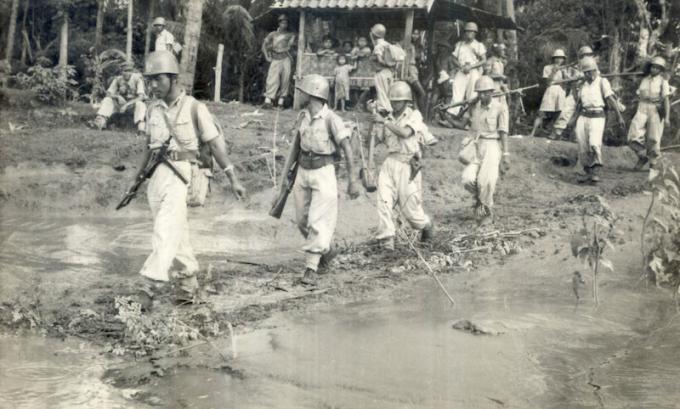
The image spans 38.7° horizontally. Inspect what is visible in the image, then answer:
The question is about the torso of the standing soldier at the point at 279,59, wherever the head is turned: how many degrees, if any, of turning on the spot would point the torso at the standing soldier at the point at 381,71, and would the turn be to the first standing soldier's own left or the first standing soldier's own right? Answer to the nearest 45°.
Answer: approximately 45° to the first standing soldier's own left

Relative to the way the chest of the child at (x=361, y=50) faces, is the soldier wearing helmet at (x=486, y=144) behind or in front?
in front

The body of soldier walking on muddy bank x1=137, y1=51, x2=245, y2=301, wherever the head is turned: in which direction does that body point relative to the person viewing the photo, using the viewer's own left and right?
facing the viewer and to the left of the viewer

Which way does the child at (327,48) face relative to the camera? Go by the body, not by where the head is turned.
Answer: toward the camera

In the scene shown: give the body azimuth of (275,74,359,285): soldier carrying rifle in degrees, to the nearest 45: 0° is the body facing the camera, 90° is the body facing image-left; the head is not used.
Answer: approximately 45°

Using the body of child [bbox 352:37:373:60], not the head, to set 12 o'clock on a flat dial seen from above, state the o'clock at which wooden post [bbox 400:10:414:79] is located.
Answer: The wooden post is roughly at 9 o'clock from the child.

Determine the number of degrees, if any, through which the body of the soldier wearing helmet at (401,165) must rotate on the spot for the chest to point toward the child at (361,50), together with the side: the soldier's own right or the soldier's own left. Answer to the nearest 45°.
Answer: approximately 135° to the soldier's own right

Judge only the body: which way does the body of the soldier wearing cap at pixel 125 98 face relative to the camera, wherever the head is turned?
toward the camera

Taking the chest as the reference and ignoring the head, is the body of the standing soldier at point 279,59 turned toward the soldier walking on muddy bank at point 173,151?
yes

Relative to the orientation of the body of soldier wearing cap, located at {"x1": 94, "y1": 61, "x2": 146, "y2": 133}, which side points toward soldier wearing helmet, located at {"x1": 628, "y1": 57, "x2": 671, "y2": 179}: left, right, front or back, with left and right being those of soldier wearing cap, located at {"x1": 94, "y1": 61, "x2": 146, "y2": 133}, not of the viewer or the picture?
left

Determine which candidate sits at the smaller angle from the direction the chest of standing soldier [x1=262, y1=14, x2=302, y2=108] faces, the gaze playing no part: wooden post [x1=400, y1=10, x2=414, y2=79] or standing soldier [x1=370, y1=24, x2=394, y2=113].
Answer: the standing soldier [x1=370, y1=24, x2=394, y2=113]

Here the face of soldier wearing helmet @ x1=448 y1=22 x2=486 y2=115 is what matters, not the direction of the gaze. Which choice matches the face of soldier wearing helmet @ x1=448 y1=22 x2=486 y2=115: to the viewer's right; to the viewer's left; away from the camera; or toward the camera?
toward the camera

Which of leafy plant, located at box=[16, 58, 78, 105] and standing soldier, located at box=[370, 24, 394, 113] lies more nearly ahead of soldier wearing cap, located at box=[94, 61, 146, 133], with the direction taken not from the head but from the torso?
the standing soldier

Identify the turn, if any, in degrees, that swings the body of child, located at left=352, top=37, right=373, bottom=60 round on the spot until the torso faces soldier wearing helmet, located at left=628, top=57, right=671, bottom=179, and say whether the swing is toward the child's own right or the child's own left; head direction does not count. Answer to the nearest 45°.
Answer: approximately 45° to the child's own left

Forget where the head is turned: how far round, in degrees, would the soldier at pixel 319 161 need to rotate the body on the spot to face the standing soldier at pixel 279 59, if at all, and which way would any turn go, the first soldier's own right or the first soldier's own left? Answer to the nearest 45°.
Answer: approximately 135° to the first soldier's own right

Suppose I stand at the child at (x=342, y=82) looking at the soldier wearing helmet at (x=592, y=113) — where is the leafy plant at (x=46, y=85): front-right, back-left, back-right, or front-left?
back-right

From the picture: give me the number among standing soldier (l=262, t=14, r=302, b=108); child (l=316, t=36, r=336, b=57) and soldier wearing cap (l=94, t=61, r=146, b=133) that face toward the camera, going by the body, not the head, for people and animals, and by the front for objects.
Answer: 3
